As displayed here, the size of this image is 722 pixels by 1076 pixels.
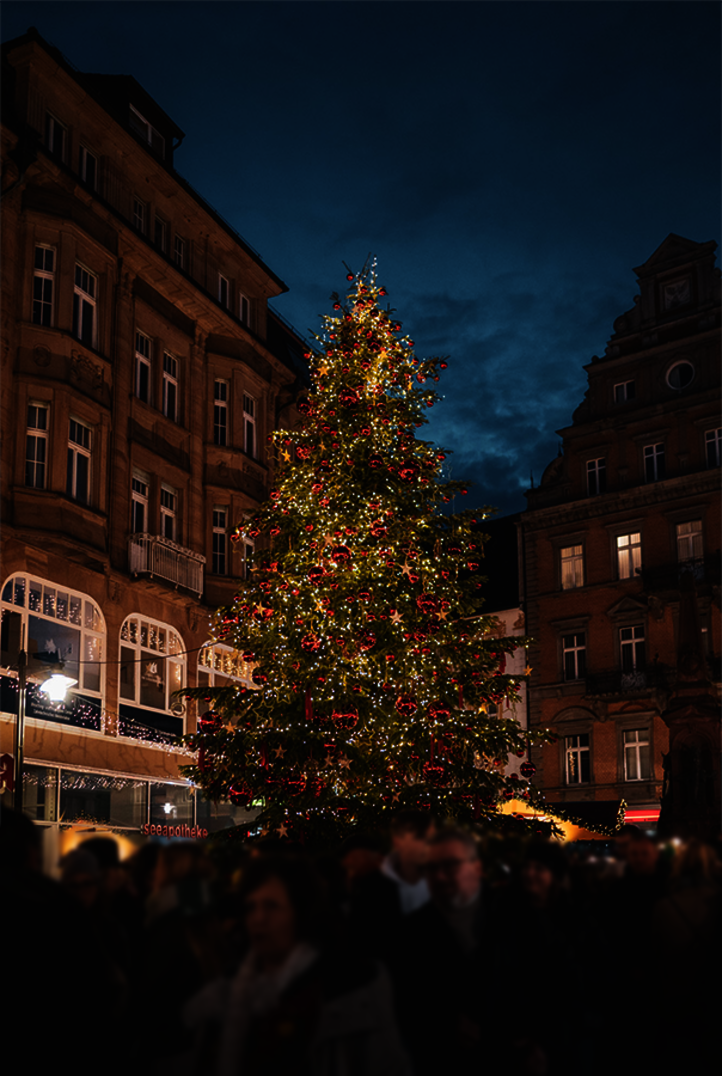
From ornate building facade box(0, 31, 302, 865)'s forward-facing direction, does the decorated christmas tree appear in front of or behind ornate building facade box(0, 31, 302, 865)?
in front

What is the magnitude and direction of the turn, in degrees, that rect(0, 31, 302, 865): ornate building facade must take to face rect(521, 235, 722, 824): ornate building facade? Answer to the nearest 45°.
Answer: approximately 90° to its left

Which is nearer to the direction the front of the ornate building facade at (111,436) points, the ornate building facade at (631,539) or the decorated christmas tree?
the decorated christmas tree

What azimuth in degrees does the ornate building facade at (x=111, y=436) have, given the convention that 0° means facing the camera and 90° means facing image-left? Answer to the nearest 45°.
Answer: approximately 315°

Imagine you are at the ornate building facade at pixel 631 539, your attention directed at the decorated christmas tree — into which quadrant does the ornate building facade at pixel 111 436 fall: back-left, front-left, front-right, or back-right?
front-right
